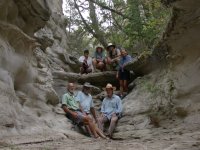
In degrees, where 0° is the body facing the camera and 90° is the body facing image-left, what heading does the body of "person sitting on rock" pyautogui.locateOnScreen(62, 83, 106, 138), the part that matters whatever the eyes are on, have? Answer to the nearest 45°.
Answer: approximately 315°

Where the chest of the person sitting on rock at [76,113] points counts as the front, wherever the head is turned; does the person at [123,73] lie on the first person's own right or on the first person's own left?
on the first person's own left

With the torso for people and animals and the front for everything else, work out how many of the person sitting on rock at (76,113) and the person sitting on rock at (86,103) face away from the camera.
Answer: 0

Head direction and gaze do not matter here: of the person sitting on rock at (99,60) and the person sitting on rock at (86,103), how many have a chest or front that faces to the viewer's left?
0

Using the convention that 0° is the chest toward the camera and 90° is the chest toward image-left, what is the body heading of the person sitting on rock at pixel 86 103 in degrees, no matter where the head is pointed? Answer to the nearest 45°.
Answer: approximately 315°

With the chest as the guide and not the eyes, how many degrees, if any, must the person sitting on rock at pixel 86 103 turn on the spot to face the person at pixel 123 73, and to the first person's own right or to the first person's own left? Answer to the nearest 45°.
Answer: approximately 90° to the first person's own left
